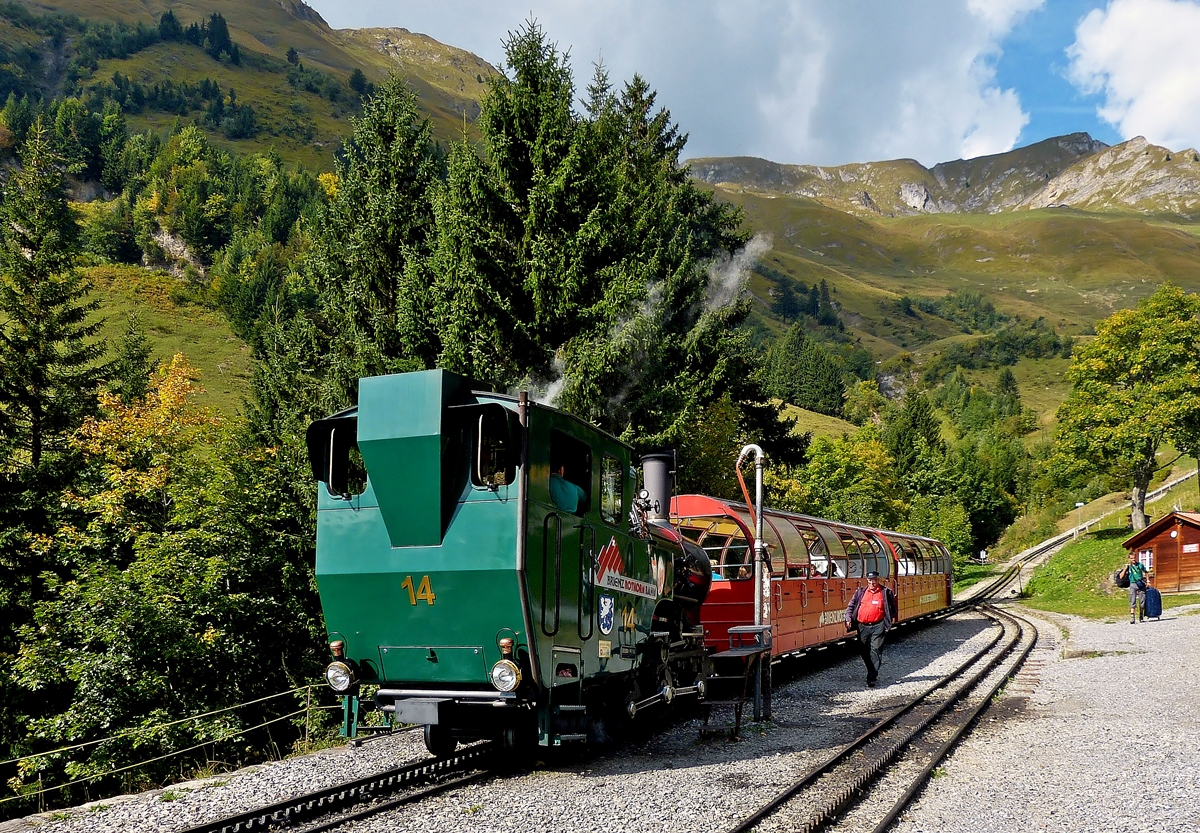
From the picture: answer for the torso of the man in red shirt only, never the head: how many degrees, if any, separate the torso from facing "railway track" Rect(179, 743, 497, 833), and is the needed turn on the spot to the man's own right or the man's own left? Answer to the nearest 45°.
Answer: approximately 45° to the man's own right

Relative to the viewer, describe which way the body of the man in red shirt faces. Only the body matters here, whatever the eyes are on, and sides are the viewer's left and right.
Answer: facing the viewer

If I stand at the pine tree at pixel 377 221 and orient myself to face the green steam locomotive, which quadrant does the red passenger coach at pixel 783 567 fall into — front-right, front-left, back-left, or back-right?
front-left

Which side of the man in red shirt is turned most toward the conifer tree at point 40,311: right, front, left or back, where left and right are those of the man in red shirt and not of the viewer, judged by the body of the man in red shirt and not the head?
right

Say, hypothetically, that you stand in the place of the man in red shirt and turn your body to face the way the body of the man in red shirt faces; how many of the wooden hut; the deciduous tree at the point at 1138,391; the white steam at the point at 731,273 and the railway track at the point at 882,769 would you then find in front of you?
1

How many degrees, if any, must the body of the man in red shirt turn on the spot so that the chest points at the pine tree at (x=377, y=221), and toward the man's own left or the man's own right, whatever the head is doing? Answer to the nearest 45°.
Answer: approximately 90° to the man's own right

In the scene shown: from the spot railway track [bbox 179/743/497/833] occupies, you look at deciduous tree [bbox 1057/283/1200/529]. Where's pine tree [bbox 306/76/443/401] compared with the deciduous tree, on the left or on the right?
left

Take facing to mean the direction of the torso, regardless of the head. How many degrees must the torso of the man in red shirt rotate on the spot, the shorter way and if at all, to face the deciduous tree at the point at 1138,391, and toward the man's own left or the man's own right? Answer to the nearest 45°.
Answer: approximately 180°

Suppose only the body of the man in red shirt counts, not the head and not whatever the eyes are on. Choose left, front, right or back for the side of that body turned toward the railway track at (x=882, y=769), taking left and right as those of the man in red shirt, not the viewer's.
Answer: front
